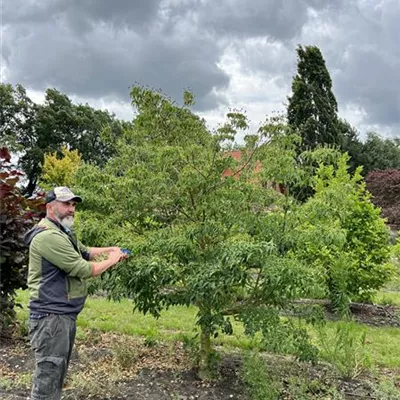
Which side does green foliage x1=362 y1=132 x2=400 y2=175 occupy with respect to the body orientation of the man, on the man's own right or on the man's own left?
on the man's own left

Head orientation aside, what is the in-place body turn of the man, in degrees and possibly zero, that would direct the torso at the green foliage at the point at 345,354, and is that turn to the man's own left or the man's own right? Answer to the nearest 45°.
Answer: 0° — they already face it

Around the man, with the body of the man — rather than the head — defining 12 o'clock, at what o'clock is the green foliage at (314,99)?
The green foliage is roughly at 10 o'clock from the man.

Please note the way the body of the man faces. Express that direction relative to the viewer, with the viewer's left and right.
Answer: facing to the right of the viewer

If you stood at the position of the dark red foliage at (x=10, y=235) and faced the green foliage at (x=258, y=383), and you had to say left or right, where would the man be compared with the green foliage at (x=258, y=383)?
right

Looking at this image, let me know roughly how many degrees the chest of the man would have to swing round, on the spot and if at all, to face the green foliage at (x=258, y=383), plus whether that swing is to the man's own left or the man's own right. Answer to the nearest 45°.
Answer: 0° — they already face it

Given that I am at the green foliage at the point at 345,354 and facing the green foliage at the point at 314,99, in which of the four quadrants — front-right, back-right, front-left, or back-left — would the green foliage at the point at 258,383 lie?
back-left
